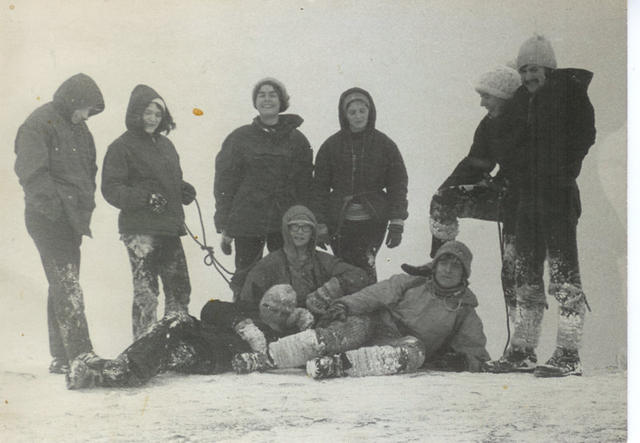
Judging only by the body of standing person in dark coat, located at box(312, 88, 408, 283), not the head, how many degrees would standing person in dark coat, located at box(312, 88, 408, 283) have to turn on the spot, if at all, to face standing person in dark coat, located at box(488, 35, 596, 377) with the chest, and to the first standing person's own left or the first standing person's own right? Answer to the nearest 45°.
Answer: approximately 90° to the first standing person's own left

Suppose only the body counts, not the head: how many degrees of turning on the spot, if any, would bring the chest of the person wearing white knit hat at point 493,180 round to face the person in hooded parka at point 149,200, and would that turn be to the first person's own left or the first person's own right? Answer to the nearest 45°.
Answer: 0° — they already face them

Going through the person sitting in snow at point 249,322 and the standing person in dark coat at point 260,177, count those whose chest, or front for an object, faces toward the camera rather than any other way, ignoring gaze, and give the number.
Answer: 2

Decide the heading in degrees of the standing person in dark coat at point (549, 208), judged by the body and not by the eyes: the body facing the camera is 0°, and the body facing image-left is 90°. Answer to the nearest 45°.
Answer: approximately 45°

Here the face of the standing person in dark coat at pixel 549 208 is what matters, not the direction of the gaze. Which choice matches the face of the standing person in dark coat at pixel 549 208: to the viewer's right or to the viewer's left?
to the viewer's left

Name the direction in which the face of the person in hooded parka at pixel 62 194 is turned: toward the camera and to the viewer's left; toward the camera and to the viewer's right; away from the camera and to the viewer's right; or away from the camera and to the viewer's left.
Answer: toward the camera and to the viewer's right

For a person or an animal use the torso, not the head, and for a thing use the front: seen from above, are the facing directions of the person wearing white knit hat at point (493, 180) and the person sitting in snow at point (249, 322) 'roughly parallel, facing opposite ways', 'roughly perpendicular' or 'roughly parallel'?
roughly perpendicular

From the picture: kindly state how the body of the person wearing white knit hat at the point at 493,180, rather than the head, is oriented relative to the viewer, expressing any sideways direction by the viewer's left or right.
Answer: facing to the left of the viewer

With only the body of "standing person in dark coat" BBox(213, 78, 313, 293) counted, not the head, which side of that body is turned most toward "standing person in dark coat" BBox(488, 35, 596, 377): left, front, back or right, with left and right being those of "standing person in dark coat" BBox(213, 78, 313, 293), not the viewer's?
left
